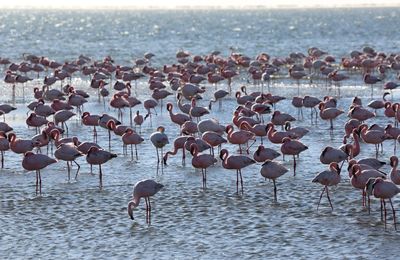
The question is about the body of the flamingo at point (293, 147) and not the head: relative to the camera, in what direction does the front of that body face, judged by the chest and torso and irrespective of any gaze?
to the viewer's left

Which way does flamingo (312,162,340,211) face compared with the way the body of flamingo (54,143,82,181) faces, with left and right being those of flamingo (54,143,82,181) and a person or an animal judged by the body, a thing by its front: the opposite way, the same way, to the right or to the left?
the opposite way

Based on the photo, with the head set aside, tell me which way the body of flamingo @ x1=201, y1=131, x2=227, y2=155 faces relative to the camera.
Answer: to the viewer's left

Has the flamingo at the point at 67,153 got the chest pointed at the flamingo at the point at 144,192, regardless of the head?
no

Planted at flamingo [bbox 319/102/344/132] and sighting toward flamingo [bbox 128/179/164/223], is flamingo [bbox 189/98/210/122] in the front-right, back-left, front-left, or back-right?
front-right

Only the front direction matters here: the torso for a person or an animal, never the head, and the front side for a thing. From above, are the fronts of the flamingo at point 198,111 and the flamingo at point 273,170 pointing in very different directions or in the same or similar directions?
same or similar directions

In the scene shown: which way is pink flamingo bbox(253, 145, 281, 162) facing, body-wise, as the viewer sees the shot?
to the viewer's left

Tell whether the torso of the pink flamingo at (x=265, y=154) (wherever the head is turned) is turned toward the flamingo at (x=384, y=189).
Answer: no

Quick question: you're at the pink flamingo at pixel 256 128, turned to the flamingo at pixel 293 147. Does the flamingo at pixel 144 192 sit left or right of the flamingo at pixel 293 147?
right

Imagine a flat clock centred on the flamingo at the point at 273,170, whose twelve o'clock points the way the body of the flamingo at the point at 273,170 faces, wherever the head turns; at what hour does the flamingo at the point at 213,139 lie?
the flamingo at the point at 213,139 is roughly at 2 o'clock from the flamingo at the point at 273,170.

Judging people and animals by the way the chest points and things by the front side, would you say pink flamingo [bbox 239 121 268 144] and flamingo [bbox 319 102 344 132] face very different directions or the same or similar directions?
same or similar directions

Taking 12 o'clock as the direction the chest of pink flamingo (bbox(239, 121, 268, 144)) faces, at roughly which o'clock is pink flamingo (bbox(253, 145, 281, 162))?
pink flamingo (bbox(253, 145, 281, 162)) is roughly at 9 o'clock from pink flamingo (bbox(239, 121, 268, 144)).

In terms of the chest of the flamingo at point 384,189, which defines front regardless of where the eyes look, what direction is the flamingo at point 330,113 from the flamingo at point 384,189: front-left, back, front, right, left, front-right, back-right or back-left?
right

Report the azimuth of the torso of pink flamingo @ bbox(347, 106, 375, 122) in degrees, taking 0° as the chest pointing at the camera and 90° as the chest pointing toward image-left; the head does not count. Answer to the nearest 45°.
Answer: approximately 90°

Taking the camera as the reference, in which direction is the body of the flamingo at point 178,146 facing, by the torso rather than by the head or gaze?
to the viewer's left

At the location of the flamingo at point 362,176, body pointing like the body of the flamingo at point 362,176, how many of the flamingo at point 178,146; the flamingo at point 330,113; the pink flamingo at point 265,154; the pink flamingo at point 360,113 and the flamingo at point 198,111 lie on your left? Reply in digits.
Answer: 0

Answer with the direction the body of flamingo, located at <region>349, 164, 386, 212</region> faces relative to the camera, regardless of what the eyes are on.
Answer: to the viewer's left

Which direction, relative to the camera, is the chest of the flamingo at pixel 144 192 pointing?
to the viewer's left

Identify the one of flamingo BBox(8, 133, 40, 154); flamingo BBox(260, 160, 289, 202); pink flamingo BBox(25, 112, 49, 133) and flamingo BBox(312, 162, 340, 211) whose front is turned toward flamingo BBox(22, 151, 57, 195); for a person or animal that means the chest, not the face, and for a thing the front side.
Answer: flamingo BBox(260, 160, 289, 202)
